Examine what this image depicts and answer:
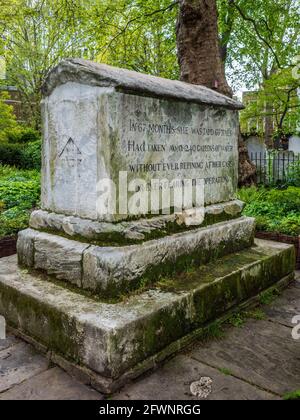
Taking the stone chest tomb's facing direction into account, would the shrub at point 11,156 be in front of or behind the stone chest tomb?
behind

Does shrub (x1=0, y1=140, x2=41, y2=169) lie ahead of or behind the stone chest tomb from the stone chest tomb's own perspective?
behind

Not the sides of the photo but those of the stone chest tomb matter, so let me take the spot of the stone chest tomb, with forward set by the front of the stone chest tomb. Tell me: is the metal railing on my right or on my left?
on my left

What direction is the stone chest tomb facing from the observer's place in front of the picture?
facing the viewer and to the right of the viewer
